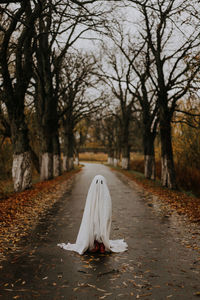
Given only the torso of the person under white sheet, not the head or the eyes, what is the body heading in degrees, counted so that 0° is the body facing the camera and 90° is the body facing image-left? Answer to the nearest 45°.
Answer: approximately 0°

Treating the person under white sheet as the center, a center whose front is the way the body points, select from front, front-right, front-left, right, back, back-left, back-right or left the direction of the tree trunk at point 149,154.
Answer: back
